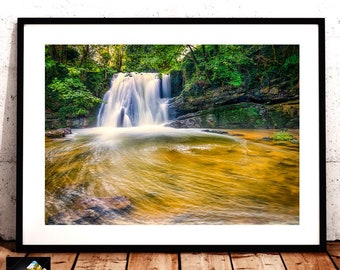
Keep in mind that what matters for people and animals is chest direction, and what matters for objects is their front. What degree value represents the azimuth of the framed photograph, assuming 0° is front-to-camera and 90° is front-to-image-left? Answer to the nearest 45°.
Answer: approximately 0°
